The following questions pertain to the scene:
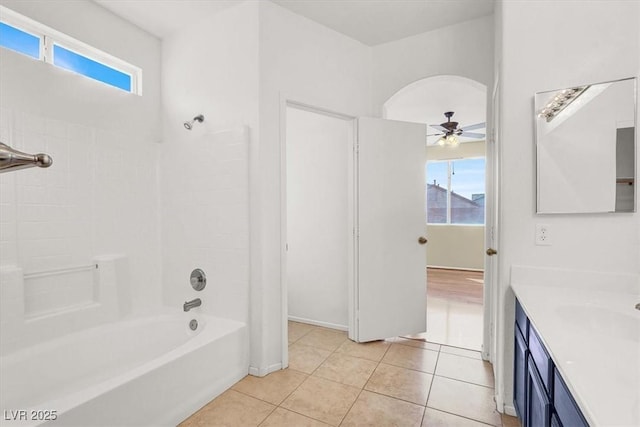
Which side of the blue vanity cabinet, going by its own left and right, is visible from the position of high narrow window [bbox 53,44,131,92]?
front

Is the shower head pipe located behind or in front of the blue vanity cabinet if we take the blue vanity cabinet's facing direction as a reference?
in front

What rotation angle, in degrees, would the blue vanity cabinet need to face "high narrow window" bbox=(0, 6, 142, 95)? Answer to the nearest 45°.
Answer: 0° — it already faces it

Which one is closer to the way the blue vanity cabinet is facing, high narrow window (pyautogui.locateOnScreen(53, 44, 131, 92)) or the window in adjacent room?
the high narrow window

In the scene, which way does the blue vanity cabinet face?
to the viewer's left

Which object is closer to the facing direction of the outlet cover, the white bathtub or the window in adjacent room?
the white bathtub

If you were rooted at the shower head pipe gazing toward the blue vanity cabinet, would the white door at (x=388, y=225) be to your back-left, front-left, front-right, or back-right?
front-left
